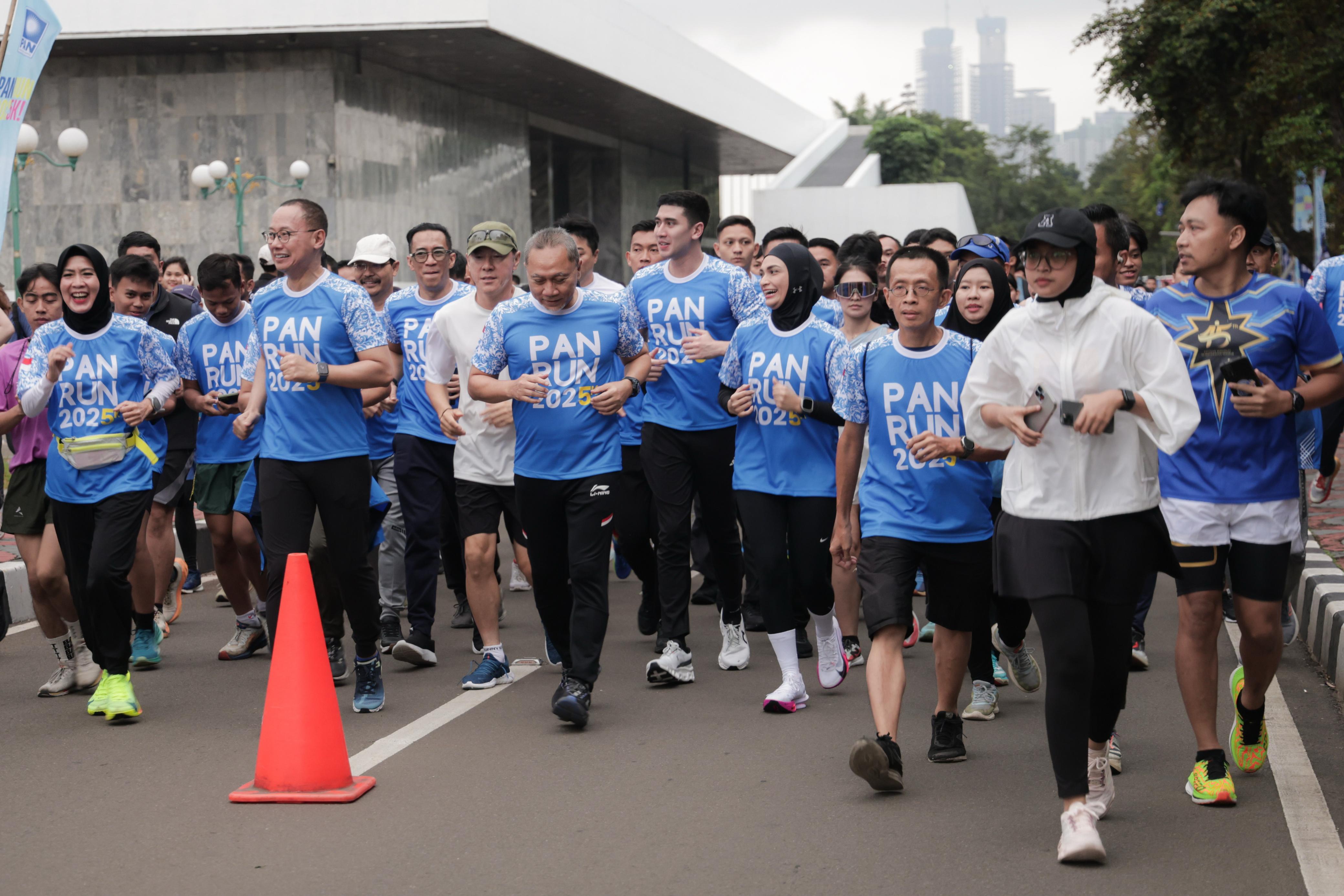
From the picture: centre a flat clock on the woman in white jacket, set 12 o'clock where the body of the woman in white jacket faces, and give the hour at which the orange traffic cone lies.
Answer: The orange traffic cone is roughly at 3 o'clock from the woman in white jacket.

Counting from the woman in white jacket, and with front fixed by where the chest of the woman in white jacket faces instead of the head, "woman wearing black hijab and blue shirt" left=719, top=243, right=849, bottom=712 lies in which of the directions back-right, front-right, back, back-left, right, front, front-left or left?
back-right

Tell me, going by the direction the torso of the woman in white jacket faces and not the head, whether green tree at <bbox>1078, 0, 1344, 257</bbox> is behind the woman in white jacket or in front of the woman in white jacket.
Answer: behind

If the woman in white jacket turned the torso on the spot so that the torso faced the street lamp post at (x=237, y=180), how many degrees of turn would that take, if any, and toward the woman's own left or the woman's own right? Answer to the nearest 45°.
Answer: approximately 135° to the woman's own right

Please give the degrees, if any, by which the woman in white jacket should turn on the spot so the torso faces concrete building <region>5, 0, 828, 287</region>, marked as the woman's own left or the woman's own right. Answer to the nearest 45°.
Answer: approximately 135° to the woman's own right

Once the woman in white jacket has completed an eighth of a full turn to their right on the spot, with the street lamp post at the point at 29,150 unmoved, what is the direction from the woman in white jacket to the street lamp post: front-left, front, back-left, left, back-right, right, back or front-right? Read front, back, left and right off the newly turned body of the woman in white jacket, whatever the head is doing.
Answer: right

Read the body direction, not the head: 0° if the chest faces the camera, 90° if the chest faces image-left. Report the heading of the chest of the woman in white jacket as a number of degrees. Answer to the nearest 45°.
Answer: approximately 0°

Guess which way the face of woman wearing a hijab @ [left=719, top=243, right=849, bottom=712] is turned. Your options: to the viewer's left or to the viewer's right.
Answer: to the viewer's left

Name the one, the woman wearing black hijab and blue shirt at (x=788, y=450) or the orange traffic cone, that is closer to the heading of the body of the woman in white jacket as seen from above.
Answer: the orange traffic cone

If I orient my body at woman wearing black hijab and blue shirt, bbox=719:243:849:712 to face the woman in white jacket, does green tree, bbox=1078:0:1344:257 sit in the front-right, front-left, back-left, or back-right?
back-left
